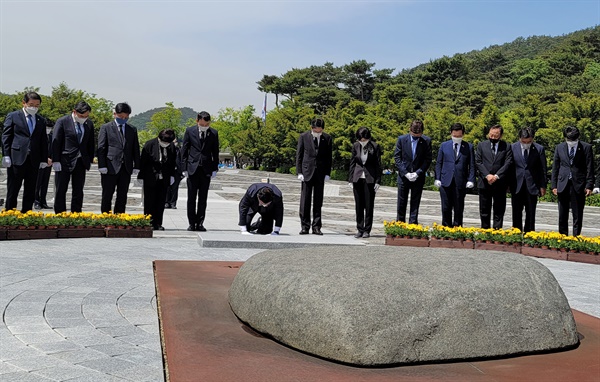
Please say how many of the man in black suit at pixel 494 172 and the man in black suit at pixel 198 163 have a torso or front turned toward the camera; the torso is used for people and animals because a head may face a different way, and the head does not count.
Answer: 2

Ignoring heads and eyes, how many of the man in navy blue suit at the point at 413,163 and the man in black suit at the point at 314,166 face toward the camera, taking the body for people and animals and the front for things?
2

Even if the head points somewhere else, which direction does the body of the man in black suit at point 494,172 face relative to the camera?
toward the camera

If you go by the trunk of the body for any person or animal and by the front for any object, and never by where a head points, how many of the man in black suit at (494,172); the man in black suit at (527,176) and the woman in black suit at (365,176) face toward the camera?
3

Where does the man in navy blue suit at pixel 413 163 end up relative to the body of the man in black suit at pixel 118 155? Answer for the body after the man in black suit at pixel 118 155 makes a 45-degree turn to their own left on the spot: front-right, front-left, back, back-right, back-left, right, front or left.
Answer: front-left

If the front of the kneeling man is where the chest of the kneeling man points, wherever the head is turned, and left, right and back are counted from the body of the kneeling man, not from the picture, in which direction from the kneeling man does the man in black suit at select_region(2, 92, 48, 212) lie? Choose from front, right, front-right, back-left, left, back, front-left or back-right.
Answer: right

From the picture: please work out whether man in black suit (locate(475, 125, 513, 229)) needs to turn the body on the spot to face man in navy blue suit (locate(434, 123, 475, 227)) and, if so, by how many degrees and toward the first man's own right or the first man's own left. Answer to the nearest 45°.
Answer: approximately 90° to the first man's own right

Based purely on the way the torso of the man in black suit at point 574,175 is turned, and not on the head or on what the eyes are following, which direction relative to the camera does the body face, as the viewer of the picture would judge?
toward the camera

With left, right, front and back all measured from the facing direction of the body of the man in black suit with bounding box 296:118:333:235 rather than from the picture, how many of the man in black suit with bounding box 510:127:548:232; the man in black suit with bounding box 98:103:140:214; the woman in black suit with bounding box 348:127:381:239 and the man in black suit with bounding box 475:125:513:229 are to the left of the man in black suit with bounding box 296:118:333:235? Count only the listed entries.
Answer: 3

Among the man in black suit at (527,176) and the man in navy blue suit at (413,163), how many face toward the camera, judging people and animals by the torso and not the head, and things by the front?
2

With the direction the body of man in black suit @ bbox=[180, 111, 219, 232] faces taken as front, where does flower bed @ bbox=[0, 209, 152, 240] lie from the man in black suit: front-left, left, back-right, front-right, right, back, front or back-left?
front-right

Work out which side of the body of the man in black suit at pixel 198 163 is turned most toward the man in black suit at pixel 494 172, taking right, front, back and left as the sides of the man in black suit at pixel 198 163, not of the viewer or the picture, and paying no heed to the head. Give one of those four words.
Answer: left

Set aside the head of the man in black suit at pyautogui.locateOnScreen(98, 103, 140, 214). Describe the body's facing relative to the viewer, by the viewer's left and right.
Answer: facing the viewer
